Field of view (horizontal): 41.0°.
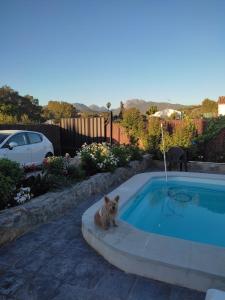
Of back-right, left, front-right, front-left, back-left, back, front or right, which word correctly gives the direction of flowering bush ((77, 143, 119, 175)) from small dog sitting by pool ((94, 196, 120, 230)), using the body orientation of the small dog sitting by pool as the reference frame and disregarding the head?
back-left

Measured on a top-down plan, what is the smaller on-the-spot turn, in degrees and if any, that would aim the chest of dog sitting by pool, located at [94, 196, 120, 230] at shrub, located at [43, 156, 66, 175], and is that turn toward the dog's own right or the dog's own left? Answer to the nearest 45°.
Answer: approximately 180°

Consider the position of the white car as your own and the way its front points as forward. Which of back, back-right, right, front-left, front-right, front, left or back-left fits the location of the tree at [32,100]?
back-right

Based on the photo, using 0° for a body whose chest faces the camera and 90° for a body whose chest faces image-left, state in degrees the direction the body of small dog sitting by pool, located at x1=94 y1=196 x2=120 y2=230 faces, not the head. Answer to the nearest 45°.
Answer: approximately 315°

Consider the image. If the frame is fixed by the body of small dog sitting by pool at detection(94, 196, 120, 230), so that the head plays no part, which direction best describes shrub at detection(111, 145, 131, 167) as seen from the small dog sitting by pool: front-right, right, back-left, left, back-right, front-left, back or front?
back-left

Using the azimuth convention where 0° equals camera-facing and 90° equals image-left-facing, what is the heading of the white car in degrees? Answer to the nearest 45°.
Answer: approximately 45°

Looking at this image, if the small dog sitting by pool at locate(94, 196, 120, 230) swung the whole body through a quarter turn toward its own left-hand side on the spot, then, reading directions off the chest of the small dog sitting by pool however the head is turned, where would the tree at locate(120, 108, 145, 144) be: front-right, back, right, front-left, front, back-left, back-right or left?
front-left

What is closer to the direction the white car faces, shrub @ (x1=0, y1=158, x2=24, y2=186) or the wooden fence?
the shrub
